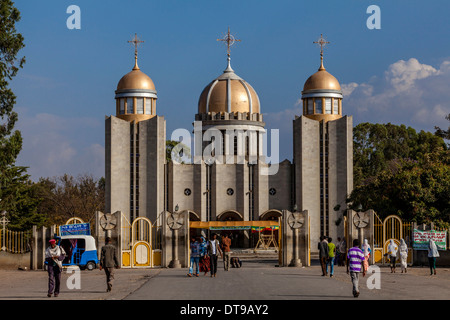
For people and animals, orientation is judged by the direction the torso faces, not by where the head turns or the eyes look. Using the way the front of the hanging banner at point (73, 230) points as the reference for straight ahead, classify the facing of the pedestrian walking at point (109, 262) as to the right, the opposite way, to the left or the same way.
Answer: the opposite way

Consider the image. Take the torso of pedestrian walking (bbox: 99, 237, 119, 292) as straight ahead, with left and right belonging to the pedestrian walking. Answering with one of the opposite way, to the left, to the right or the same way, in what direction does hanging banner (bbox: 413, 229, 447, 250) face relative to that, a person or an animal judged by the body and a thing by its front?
the opposite way

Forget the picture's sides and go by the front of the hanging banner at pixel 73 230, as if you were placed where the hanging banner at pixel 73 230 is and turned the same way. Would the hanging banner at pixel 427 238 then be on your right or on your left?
on your left

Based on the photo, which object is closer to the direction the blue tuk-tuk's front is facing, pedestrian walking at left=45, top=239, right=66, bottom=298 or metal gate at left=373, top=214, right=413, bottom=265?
the pedestrian walking

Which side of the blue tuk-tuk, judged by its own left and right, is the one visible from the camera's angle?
left

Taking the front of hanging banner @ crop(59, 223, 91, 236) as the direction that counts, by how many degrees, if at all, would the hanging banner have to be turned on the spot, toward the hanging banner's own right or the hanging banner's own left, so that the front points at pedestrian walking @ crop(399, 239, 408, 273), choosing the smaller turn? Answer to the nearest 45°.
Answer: approximately 45° to the hanging banner's own left

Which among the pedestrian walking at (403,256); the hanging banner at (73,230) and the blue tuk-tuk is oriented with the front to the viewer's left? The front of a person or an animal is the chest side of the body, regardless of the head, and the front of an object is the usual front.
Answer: the blue tuk-tuk

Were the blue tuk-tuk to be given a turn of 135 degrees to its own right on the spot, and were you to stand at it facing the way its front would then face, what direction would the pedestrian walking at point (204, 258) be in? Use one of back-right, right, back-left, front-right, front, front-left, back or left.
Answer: right
